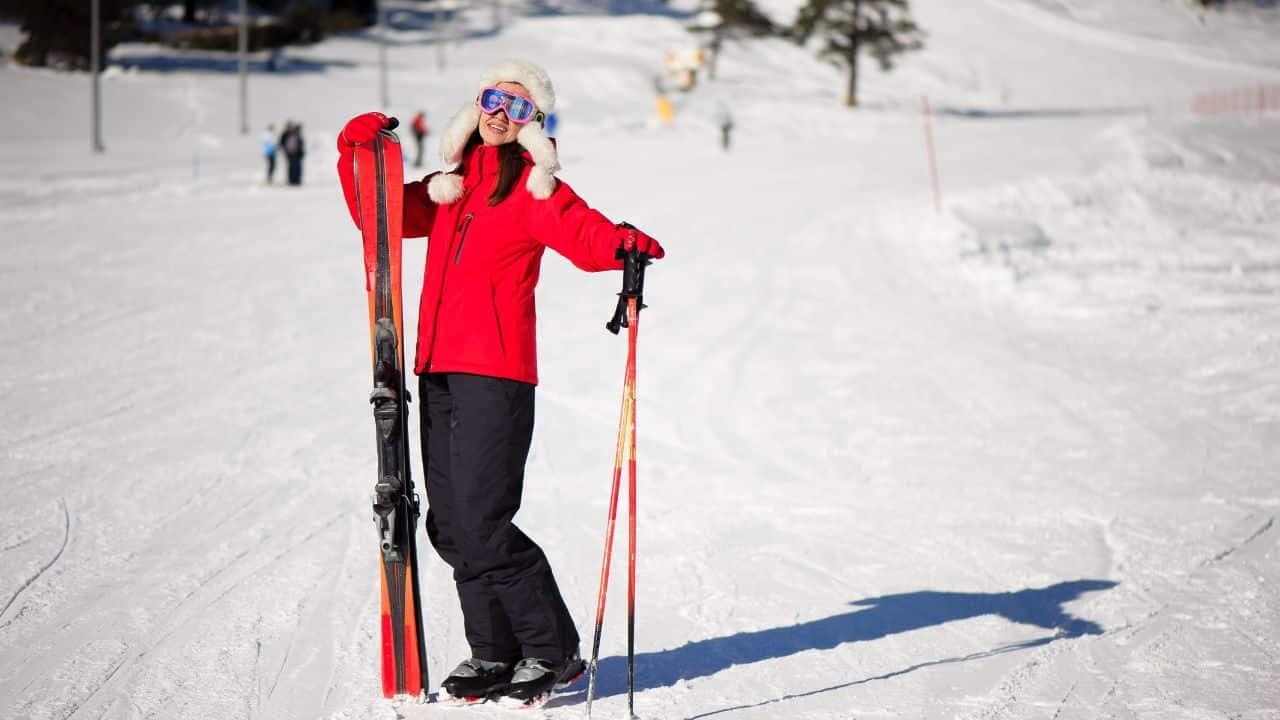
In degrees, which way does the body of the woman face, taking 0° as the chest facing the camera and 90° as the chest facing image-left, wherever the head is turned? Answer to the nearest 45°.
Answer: approximately 45°

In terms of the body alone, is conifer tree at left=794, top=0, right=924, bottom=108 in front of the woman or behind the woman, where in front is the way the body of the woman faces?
behind

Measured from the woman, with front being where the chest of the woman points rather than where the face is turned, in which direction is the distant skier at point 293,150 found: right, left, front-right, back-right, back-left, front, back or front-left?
back-right

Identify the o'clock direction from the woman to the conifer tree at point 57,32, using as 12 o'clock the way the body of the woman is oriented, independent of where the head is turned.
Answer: The conifer tree is roughly at 4 o'clock from the woman.
